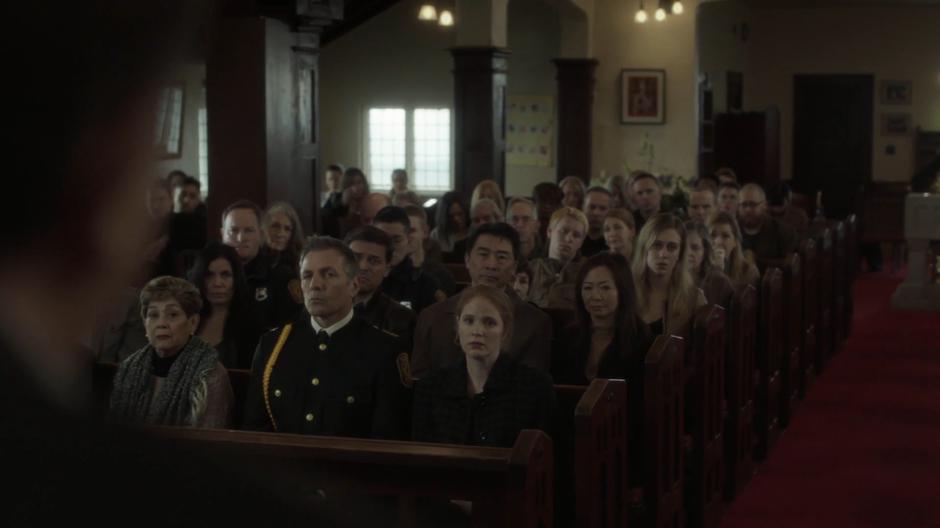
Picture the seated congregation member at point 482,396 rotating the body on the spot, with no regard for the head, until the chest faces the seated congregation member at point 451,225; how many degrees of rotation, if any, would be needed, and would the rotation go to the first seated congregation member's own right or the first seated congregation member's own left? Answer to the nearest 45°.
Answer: approximately 180°

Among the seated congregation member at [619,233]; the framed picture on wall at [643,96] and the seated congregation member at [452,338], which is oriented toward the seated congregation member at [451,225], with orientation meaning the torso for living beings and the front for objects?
the framed picture on wall

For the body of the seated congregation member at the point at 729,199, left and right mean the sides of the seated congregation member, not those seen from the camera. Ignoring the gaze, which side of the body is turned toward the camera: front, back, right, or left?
front

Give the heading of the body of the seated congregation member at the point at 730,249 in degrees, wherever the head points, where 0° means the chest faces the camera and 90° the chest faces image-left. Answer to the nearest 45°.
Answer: approximately 45°

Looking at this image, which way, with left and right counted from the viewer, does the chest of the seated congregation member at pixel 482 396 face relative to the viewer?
facing the viewer

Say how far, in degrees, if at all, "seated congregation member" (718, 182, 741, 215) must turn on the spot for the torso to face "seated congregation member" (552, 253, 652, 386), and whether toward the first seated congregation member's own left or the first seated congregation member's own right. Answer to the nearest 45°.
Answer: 0° — they already face them

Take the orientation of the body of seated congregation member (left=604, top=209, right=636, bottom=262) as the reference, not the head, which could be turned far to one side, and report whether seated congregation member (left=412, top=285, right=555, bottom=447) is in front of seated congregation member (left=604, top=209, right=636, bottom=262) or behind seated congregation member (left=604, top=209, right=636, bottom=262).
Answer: in front

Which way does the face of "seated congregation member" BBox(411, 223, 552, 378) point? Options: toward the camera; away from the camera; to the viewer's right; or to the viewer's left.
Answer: toward the camera

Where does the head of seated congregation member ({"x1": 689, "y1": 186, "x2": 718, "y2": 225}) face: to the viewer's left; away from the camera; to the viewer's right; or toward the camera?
toward the camera

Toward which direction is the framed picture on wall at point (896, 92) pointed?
toward the camera

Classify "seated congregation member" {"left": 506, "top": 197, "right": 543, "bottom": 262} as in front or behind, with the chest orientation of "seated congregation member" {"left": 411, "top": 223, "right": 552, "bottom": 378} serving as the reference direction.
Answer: behind

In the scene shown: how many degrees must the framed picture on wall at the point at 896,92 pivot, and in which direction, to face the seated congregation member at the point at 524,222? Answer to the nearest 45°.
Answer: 0° — it already faces them

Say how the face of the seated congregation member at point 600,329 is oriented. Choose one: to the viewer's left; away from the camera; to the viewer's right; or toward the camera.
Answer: toward the camera

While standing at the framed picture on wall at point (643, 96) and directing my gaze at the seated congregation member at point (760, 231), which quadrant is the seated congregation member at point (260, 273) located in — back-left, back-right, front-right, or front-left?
front-right

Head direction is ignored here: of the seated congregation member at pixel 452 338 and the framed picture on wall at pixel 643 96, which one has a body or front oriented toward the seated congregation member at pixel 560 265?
the framed picture on wall

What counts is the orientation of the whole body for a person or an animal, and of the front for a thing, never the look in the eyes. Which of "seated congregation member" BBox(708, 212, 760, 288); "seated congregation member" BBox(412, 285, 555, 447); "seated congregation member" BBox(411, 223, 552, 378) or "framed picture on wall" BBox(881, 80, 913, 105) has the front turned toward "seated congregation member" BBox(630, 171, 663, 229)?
the framed picture on wall

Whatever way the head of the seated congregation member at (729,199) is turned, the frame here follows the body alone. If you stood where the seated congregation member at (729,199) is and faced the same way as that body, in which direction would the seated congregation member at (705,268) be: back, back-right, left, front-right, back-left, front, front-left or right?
front

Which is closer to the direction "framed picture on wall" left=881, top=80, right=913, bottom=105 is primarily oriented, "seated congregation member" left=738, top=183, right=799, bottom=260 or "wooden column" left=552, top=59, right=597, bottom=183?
the seated congregation member

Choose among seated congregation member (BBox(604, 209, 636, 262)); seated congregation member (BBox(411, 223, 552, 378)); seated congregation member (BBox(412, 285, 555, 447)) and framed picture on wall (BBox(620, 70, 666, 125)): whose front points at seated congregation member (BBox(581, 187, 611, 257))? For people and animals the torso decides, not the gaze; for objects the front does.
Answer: the framed picture on wall
